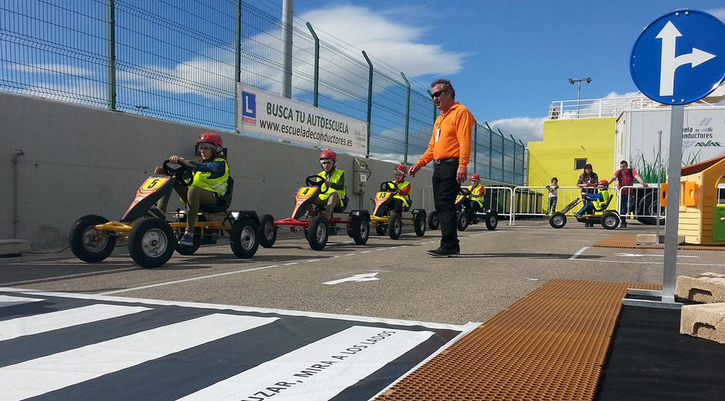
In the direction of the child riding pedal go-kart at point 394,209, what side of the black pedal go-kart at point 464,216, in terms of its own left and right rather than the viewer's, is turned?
front

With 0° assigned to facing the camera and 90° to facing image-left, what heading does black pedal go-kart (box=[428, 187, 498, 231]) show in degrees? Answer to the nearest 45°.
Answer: approximately 45°

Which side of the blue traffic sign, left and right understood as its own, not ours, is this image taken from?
front

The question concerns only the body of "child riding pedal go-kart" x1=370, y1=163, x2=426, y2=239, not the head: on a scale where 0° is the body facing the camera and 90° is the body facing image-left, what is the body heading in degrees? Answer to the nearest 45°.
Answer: approximately 45°

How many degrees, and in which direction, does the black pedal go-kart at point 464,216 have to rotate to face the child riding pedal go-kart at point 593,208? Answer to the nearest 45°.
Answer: approximately 180°

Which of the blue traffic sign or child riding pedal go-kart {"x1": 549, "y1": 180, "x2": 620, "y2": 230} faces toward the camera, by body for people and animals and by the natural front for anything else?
the blue traffic sign

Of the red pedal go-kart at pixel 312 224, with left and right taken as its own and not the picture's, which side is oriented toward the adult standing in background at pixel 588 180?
back

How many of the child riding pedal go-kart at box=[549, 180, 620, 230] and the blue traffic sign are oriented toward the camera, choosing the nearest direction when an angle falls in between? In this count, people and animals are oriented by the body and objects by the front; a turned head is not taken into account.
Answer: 1

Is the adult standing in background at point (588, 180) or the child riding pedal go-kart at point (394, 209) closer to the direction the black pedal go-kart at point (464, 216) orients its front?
the child riding pedal go-kart

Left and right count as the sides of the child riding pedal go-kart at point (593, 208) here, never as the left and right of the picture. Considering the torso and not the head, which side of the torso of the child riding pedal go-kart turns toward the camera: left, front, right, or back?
left

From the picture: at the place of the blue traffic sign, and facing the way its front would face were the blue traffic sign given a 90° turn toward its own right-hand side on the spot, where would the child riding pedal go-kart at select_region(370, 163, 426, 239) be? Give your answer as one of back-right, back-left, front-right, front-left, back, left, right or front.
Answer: front-right

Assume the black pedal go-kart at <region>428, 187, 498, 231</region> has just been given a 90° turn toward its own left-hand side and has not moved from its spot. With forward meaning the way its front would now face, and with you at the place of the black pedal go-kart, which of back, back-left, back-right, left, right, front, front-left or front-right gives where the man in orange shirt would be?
front-right

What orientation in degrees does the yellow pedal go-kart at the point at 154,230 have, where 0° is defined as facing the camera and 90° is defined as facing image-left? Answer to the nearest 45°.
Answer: approximately 45°

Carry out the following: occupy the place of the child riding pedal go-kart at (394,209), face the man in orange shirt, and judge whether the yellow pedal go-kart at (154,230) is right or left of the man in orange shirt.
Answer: right

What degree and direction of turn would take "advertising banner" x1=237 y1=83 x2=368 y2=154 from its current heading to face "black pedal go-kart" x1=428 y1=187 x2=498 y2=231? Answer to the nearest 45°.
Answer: approximately 45° to its left

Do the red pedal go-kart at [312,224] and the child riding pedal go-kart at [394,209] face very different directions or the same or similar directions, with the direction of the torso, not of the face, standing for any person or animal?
same or similar directions
